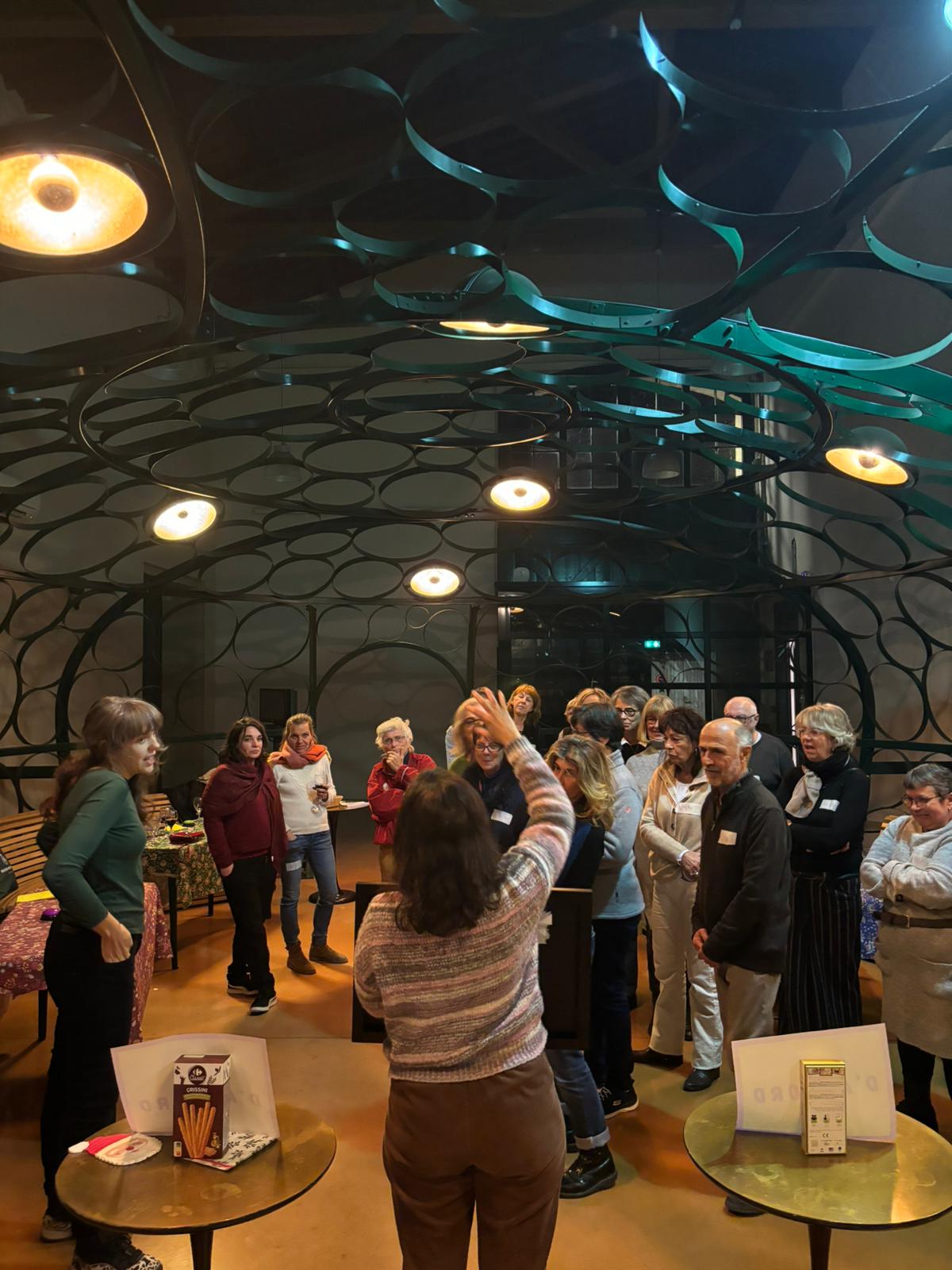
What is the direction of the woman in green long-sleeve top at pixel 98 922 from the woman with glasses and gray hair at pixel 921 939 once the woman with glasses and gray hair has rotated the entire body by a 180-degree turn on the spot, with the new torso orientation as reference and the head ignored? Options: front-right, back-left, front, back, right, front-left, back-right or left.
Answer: back

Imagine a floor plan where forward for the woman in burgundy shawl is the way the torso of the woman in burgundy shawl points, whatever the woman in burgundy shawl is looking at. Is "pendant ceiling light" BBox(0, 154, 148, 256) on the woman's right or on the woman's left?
on the woman's right

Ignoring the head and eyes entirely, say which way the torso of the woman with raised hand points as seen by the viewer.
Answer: away from the camera

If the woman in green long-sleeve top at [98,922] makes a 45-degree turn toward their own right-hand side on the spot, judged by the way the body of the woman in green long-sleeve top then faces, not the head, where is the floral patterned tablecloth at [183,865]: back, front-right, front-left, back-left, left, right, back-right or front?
back-left

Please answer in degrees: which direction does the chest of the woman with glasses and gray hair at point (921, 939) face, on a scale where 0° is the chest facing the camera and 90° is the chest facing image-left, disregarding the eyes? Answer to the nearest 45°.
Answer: approximately 45°

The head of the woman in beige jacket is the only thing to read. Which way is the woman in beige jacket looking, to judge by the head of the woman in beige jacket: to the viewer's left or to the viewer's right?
to the viewer's left

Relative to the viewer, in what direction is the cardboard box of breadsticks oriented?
toward the camera

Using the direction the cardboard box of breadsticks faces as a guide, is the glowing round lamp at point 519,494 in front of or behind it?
behind

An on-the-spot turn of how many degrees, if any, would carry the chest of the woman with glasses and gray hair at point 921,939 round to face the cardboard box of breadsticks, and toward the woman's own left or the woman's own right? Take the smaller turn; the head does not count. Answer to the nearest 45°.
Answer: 0° — they already face it

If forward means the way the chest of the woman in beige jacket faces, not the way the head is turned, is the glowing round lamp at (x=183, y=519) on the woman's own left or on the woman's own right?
on the woman's own right

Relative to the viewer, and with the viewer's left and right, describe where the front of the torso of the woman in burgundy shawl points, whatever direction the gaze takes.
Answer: facing the viewer and to the right of the viewer

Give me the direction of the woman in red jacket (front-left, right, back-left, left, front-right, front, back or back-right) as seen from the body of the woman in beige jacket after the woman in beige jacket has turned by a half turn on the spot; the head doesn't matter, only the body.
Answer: left

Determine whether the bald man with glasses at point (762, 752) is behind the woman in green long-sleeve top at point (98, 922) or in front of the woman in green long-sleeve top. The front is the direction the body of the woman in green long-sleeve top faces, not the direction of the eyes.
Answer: in front

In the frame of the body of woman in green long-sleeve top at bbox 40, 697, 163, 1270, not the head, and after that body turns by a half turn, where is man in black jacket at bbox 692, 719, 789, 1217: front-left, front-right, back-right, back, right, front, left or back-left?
back

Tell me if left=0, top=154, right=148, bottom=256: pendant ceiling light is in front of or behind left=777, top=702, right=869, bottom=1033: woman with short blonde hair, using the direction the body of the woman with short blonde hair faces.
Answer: in front
